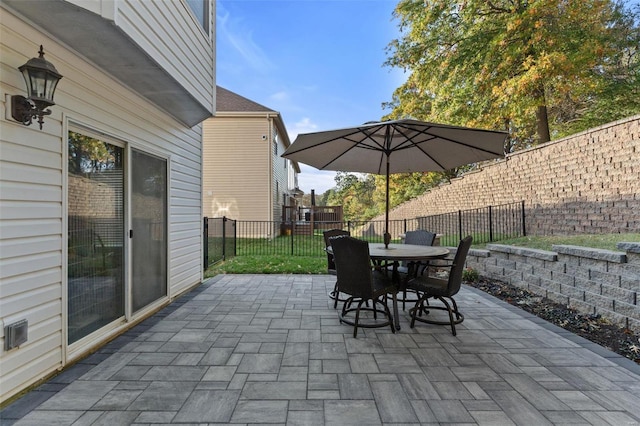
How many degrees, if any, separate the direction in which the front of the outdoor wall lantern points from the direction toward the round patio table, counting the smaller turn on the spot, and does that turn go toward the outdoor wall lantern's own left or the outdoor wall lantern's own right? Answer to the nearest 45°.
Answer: approximately 45° to the outdoor wall lantern's own left

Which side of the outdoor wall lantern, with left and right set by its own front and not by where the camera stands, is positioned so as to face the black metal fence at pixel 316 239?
left

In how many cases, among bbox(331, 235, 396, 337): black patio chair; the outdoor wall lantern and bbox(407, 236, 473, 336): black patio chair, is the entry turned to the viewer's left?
1

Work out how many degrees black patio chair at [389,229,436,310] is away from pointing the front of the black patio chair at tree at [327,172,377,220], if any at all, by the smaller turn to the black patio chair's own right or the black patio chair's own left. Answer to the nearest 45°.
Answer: approximately 135° to the black patio chair's own right

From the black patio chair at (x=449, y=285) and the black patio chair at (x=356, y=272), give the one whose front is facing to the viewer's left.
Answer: the black patio chair at (x=449, y=285)

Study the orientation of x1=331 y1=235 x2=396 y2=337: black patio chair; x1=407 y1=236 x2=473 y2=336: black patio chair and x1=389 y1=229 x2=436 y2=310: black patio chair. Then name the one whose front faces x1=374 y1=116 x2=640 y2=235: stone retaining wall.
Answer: x1=331 y1=235 x2=396 y2=337: black patio chair

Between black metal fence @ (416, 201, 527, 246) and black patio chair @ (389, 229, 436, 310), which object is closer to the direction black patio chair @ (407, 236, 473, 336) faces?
the black patio chair

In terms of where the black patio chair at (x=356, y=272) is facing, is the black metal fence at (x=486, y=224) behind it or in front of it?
in front

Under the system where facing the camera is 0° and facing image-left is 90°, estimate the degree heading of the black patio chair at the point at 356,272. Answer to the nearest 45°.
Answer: approximately 225°

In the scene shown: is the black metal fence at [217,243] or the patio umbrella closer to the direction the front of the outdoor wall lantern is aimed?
the patio umbrella

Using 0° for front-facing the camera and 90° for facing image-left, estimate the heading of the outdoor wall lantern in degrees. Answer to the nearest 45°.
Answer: approximately 315°

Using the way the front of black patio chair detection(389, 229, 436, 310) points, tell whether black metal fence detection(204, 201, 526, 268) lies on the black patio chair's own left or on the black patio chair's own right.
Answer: on the black patio chair's own right

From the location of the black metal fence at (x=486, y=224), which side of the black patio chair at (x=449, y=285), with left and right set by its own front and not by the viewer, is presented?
right

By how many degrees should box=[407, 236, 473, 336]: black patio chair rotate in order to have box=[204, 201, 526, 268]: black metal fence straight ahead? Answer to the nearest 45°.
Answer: approximately 45° to its right

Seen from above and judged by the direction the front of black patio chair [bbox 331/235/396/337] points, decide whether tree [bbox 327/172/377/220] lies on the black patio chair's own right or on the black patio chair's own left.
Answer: on the black patio chair's own left

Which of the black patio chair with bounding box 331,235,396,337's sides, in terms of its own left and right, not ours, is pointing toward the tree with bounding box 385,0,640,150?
front

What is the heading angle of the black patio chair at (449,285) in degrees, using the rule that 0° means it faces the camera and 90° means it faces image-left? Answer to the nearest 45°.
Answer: approximately 90°
